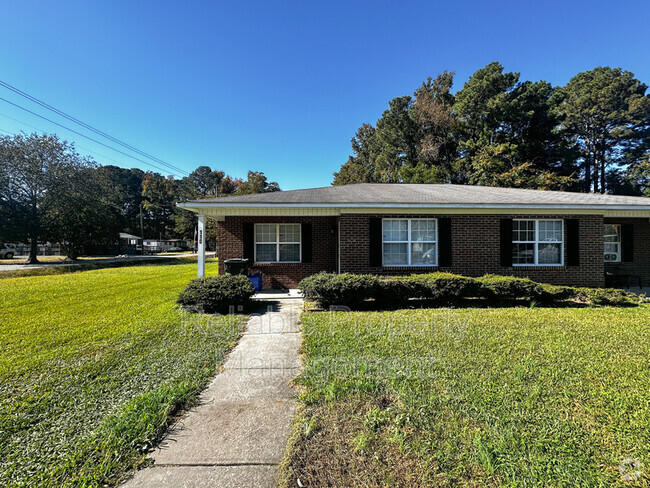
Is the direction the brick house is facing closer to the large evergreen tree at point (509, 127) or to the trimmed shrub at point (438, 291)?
the trimmed shrub

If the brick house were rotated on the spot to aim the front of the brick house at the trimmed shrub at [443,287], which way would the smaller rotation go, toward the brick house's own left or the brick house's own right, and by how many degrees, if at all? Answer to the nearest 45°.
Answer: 0° — it already faces it

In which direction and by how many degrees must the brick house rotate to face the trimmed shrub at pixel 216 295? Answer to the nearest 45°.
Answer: approximately 45° to its right

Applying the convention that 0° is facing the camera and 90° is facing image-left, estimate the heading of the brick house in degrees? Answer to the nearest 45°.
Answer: approximately 0°

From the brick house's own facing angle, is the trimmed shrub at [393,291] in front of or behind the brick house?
in front

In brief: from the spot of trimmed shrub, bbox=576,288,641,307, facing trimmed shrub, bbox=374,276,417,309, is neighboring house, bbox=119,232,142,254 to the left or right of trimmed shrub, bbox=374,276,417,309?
right
